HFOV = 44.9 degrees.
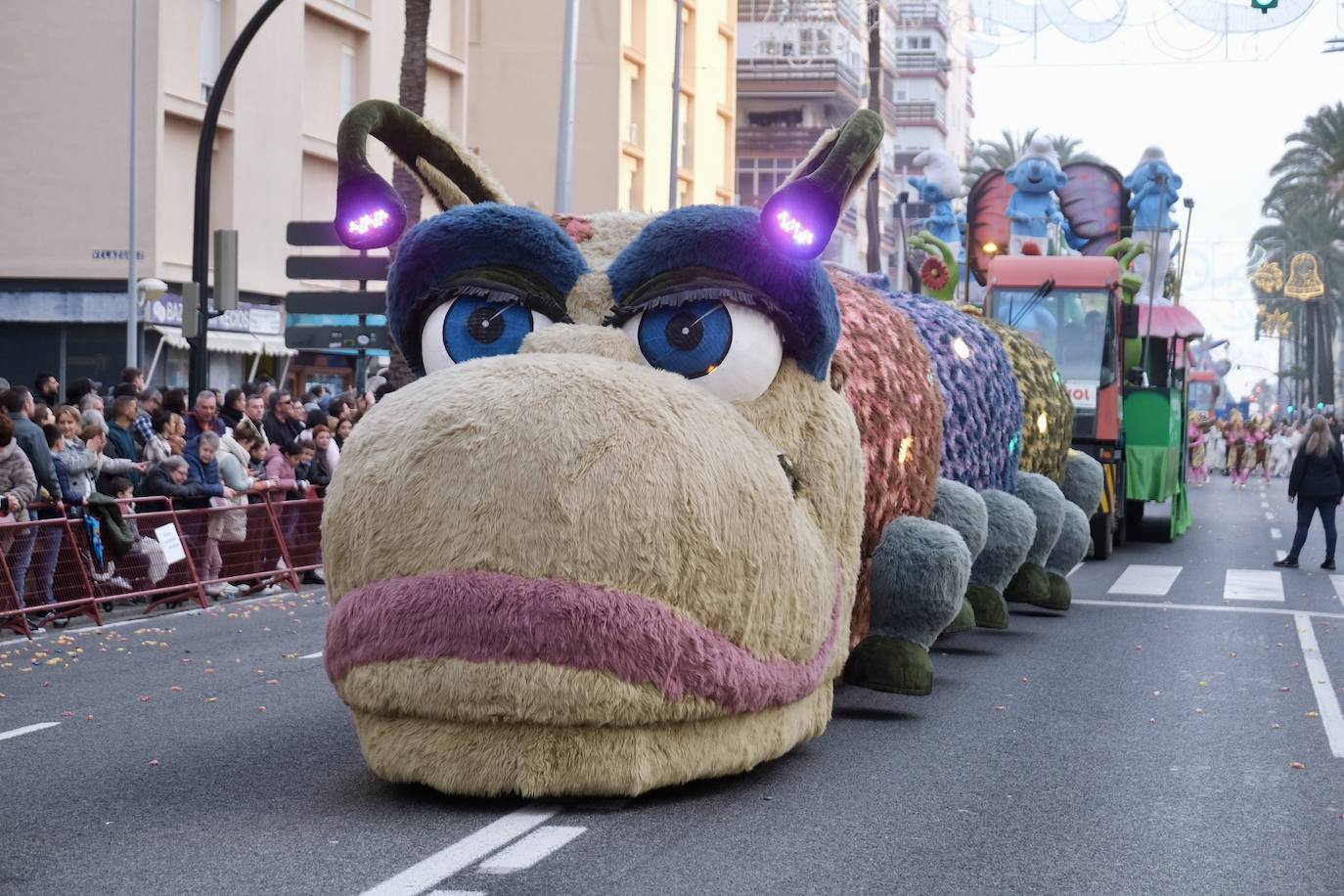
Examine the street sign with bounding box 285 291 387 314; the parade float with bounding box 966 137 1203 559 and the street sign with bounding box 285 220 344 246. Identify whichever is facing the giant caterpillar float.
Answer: the parade float

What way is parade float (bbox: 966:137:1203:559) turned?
toward the camera

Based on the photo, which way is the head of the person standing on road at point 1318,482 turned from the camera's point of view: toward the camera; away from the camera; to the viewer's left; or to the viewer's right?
away from the camera

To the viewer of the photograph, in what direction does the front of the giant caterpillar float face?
facing the viewer and to the left of the viewer

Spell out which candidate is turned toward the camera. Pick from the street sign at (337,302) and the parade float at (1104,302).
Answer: the parade float

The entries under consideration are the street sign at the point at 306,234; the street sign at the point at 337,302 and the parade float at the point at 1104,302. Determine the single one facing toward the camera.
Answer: the parade float

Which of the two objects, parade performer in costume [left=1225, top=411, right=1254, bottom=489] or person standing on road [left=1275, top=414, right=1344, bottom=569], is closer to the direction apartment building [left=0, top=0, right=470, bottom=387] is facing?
the person standing on road
